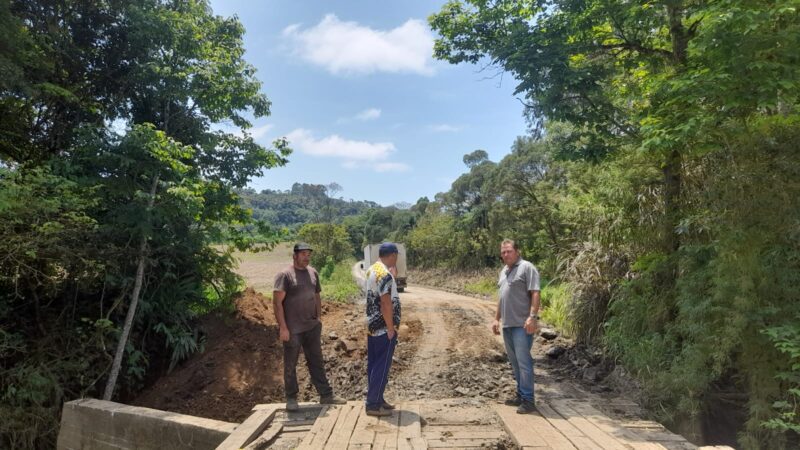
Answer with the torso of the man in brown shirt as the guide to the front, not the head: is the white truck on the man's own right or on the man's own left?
on the man's own left

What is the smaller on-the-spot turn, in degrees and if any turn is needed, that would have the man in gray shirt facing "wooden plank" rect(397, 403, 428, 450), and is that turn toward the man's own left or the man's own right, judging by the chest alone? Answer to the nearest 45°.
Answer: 0° — they already face it

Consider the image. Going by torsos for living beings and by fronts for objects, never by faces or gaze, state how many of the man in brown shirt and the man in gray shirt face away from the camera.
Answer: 0

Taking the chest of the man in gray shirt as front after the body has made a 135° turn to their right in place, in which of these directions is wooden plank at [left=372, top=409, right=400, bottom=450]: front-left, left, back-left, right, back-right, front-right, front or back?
back-left

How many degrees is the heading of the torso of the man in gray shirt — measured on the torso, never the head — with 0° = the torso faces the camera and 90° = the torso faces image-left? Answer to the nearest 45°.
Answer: approximately 45°

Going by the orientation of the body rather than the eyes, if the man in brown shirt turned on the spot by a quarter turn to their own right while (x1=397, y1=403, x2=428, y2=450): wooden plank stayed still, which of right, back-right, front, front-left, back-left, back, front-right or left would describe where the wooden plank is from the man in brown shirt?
left
